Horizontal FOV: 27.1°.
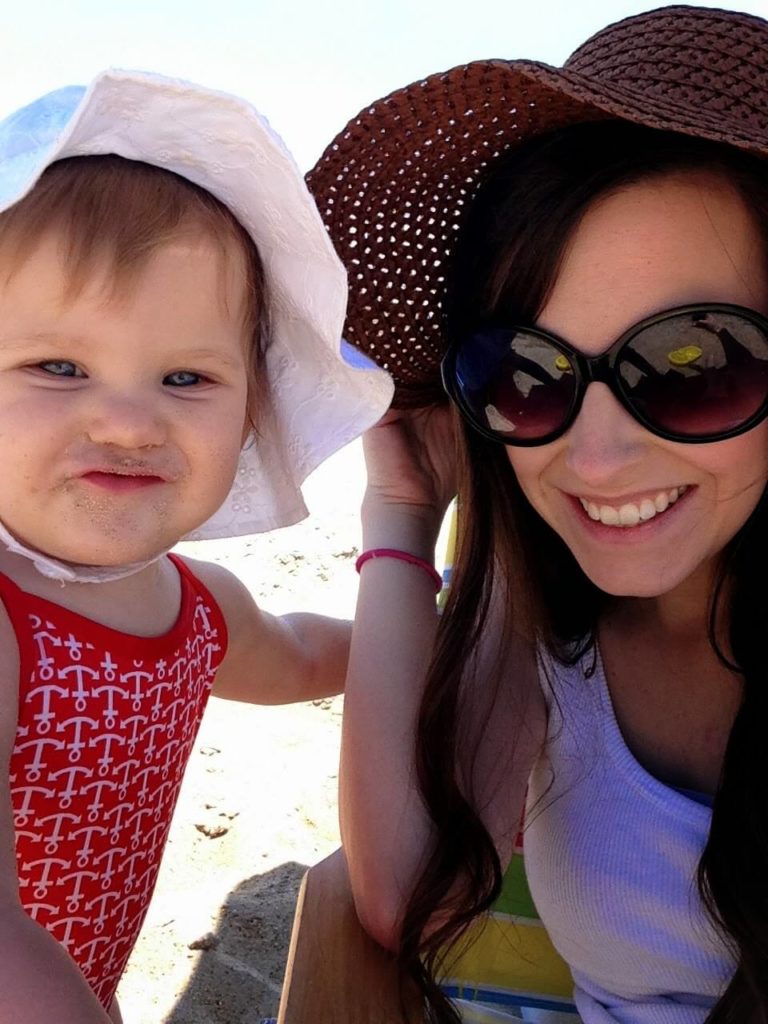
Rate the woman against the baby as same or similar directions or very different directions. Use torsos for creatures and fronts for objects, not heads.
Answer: same or similar directions

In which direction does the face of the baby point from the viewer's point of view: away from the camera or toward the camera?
toward the camera

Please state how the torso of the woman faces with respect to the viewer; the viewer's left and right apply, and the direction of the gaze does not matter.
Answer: facing the viewer

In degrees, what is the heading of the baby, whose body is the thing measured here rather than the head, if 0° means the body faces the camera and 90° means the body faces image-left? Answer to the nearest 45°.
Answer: approximately 0°

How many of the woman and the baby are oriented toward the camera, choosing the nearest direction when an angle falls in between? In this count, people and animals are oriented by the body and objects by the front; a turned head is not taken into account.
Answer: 2
